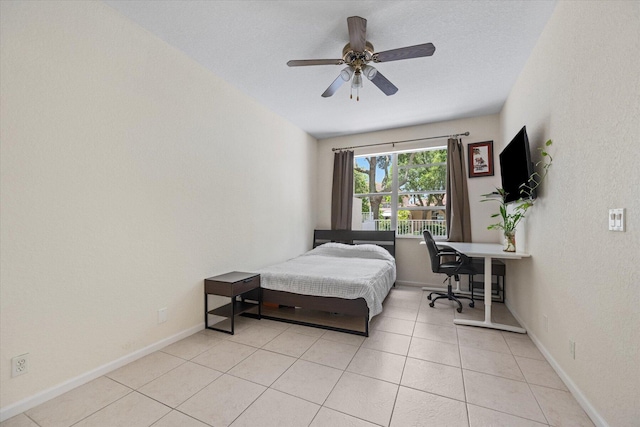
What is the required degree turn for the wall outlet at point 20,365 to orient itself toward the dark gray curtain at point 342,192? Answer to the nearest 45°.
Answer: approximately 45° to its left

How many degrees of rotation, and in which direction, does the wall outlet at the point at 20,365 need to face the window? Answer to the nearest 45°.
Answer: approximately 45° to its left

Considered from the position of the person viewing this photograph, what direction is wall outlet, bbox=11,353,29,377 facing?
facing the viewer and to the right of the viewer

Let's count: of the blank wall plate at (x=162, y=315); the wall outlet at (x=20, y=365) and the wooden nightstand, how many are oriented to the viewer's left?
0

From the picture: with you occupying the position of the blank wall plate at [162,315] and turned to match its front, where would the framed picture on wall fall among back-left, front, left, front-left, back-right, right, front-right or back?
front-left

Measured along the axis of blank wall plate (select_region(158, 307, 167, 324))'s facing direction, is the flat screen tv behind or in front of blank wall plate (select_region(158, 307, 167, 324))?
in front

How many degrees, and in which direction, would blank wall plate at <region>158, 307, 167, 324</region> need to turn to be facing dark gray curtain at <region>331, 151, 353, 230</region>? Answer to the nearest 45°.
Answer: approximately 90° to its left

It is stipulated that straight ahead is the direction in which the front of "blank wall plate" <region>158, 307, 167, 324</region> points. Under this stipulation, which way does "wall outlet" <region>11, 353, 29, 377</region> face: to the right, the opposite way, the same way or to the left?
the same way

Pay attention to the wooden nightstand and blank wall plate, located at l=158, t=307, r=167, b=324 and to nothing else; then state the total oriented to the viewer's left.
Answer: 0

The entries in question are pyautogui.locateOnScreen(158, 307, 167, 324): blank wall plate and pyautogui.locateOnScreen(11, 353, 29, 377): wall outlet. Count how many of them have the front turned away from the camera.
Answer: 0

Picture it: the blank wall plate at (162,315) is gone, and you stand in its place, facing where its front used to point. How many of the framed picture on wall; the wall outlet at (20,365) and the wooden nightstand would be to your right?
1

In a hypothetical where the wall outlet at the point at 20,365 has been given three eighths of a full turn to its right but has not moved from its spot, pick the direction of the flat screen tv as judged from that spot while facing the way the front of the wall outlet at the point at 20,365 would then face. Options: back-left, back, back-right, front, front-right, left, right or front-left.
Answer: back-left

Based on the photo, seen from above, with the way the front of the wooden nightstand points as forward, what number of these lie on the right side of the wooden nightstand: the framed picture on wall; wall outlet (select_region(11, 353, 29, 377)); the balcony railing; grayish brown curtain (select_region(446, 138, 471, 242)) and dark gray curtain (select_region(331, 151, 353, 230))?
1
